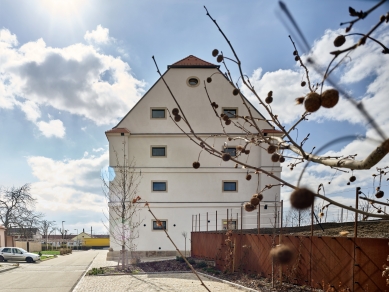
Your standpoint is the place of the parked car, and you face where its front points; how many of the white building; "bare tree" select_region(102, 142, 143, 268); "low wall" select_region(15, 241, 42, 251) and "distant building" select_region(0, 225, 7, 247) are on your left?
2

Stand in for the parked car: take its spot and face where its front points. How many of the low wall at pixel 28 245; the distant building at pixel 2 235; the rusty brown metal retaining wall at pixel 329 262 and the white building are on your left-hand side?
2

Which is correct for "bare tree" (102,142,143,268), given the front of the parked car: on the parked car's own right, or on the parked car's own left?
on the parked car's own right

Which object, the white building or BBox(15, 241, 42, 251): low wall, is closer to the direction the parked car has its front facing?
the white building

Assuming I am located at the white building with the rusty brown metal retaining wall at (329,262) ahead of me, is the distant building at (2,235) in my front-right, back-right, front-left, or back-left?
back-right

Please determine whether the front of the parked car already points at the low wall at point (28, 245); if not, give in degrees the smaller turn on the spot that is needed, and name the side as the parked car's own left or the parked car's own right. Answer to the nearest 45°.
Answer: approximately 90° to the parked car's own left

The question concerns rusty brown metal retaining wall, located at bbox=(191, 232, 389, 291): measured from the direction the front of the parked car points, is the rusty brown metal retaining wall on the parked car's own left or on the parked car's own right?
on the parked car's own right

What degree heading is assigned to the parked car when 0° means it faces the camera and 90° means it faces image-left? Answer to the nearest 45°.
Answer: approximately 270°

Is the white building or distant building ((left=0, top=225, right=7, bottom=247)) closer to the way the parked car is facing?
the white building

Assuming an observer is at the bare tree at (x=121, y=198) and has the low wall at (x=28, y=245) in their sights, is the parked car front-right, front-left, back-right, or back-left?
front-left

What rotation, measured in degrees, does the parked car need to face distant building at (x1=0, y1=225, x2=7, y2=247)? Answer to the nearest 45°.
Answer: approximately 90° to its left
